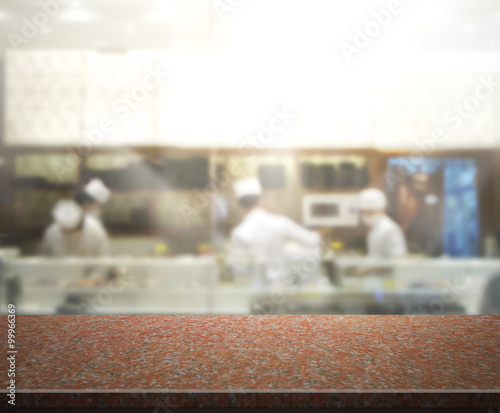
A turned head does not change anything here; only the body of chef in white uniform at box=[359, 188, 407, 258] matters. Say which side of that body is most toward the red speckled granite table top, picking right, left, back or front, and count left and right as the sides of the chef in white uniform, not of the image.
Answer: left

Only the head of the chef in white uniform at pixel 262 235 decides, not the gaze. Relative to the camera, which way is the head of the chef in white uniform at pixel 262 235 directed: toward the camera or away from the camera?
away from the camera

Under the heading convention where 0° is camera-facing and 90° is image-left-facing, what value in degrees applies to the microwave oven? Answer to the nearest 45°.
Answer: approximately 0°

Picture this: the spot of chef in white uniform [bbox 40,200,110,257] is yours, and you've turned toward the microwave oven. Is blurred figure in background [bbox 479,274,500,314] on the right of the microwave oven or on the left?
right

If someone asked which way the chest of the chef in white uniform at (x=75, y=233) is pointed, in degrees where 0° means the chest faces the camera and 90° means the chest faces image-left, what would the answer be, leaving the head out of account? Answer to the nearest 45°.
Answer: approximately 0°

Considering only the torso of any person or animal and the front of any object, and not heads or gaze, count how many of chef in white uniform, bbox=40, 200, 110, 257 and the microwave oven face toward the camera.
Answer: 2

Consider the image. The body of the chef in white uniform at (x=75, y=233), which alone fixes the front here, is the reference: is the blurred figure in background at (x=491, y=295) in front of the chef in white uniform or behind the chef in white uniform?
in front

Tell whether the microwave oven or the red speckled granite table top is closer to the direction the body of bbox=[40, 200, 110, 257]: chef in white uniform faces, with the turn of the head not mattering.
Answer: the red speckled granite table top

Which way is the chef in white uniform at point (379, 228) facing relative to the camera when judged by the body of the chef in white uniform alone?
to the viewer's left

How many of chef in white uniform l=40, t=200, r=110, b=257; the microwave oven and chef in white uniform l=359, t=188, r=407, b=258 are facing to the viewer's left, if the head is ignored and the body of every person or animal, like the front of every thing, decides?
1
